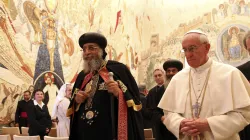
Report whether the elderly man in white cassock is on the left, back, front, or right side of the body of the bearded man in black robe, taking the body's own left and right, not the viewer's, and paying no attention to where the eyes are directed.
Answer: left

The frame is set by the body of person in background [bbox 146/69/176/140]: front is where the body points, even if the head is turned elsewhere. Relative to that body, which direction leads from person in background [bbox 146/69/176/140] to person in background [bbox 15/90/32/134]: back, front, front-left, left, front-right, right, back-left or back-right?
back-right

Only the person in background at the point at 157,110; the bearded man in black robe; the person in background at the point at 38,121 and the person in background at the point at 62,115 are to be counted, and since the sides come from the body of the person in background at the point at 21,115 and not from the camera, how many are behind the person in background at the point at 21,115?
0

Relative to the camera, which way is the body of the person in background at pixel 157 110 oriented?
toward the camera

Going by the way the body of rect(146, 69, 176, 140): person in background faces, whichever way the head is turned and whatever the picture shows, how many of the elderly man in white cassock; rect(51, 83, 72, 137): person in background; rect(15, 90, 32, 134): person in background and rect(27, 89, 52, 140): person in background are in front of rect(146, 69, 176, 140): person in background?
1

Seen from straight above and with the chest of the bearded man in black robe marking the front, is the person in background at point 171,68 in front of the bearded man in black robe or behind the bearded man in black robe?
behind

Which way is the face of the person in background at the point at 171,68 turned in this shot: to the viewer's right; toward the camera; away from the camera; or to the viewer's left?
toward the camera

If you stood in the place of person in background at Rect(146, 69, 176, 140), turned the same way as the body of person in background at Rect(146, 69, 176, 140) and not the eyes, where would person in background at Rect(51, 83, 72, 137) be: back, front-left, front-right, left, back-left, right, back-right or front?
back-right

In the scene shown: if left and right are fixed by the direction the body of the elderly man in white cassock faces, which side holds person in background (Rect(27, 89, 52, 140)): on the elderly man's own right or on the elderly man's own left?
on the elderly man's own right
